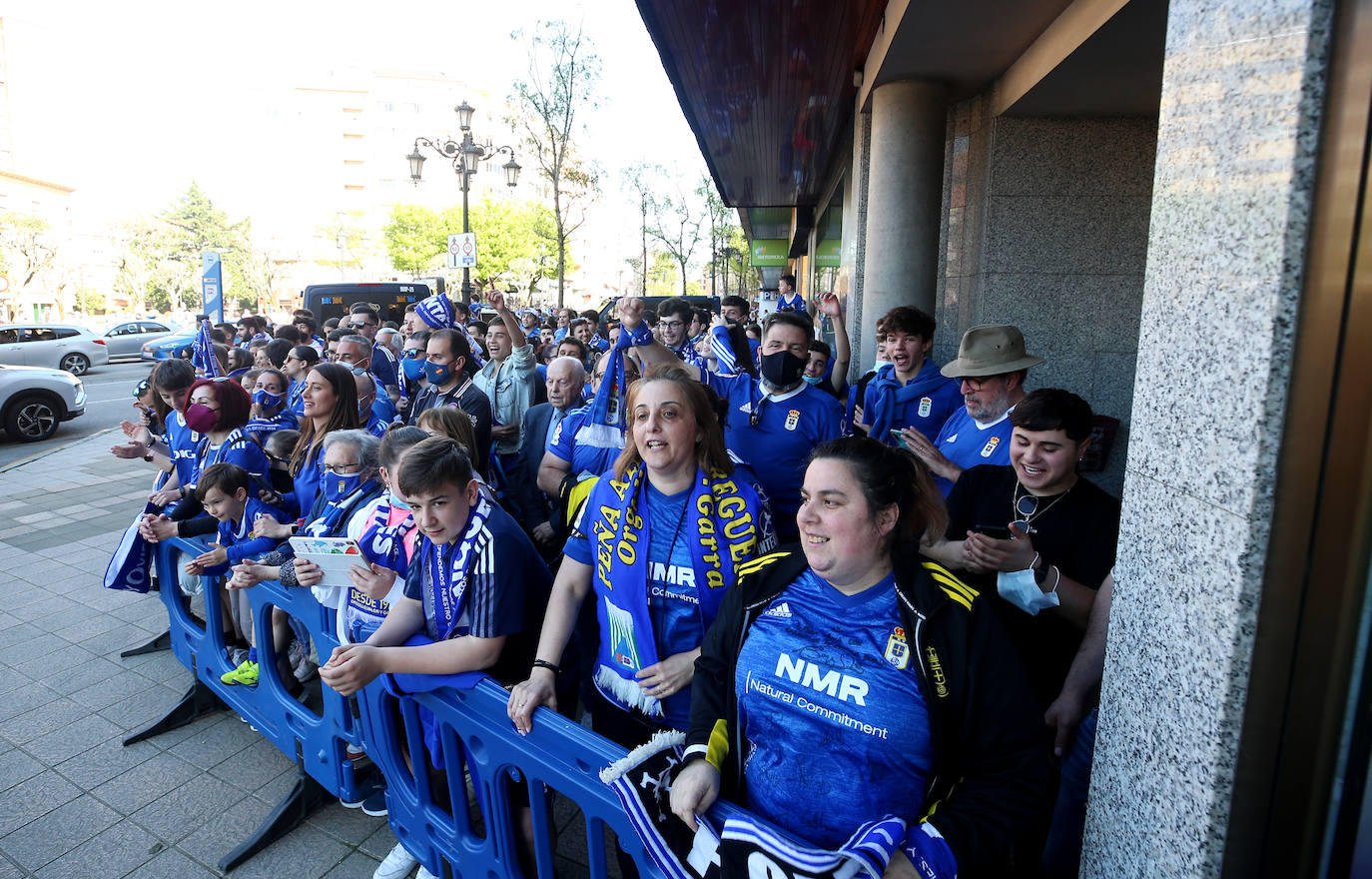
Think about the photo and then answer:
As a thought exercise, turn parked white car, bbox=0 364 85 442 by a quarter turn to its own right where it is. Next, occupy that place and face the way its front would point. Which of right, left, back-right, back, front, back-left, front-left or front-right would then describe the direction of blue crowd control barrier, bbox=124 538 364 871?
front

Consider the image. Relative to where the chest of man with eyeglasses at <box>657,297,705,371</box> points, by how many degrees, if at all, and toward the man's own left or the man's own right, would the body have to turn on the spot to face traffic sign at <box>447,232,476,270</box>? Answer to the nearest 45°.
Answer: approximately 90° to the man's own right

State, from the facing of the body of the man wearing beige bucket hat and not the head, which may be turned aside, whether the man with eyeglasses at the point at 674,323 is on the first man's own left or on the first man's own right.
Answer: on the first man's own right

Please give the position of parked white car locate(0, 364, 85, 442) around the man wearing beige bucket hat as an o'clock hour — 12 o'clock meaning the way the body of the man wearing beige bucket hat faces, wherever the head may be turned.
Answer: The parked white car is roughly at 2 o'clock from the man wearing beige bucket hat.

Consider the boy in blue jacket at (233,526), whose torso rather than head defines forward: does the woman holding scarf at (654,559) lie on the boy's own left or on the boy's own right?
on the boy's own left

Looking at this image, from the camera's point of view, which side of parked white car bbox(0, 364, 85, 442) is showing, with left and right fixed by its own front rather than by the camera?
right

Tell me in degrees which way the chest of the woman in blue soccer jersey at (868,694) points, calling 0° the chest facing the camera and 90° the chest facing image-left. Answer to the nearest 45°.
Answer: approximately 45°
